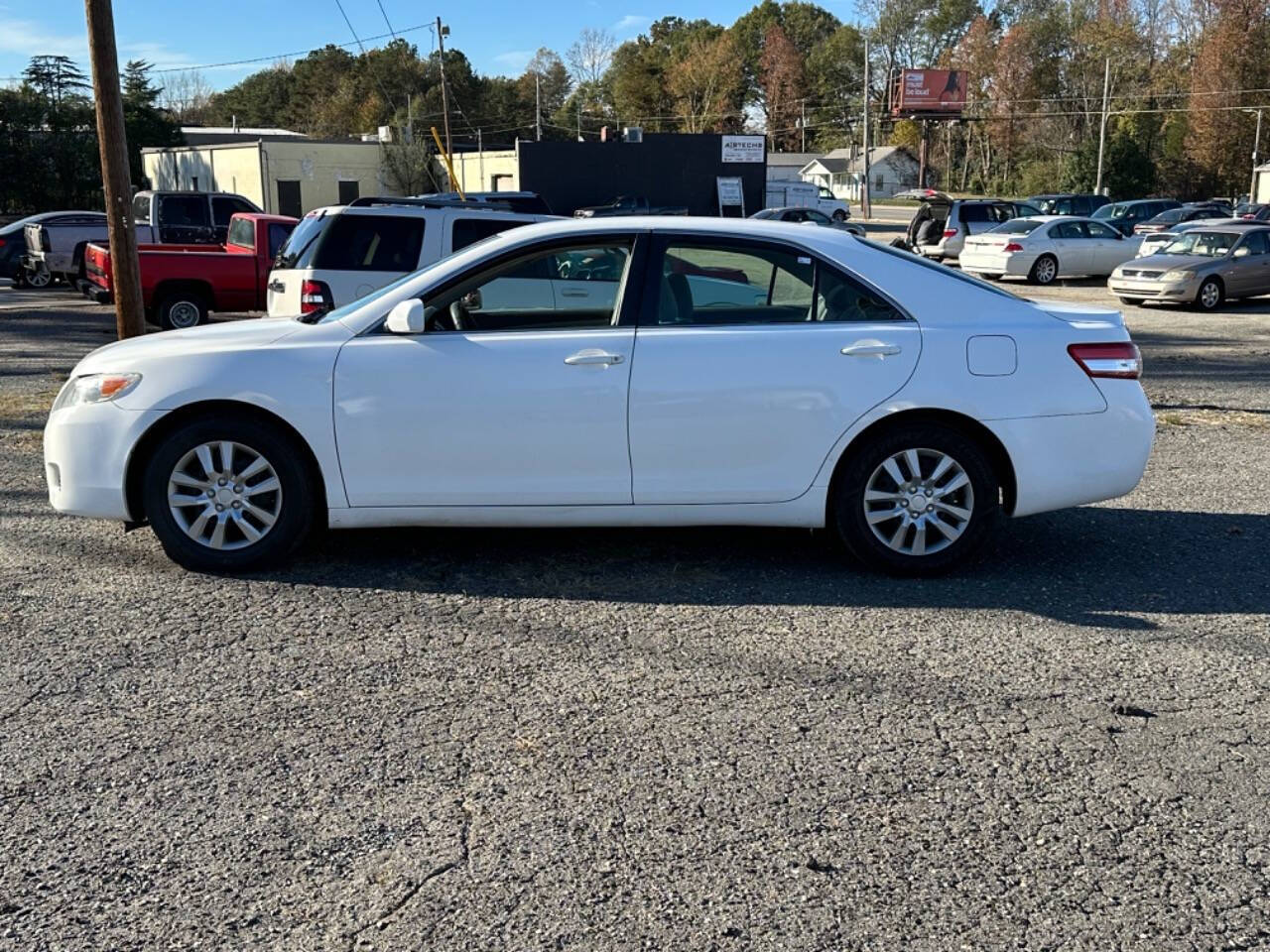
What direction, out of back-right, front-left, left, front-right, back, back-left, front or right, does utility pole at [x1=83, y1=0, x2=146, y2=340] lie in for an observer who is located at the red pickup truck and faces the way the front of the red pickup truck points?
back-right

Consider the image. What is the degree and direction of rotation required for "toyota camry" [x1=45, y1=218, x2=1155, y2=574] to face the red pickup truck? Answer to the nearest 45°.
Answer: approximately 45° to its right

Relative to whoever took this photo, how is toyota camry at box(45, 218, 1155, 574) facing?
facing to the left of the viewer

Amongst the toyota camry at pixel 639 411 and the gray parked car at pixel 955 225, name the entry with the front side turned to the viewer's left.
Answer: the toyota camry

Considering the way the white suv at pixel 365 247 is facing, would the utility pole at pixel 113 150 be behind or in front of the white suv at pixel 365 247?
behind

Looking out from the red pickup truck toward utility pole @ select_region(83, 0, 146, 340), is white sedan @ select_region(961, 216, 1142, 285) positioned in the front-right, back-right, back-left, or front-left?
back-left

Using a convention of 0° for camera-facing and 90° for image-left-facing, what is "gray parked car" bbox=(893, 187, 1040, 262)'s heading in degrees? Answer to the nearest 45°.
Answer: approximately 225°

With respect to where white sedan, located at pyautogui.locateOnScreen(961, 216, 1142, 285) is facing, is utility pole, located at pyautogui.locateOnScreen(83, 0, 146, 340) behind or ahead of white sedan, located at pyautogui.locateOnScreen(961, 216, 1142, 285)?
behind

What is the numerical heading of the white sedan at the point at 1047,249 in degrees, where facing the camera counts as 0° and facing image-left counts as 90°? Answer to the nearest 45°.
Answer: approximately 225°

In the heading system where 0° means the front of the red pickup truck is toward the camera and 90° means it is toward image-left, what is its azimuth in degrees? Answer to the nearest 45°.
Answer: approximately 225°

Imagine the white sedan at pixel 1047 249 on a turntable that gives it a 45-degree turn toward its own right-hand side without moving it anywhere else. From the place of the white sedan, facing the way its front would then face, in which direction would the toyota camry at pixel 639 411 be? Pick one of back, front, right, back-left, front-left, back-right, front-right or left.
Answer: right

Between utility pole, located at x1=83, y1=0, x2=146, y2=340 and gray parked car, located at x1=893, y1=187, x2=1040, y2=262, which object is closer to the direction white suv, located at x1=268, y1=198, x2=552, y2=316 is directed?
the gray parked car

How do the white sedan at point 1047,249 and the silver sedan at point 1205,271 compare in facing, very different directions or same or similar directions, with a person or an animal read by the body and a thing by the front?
very different directions
